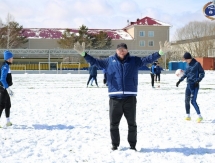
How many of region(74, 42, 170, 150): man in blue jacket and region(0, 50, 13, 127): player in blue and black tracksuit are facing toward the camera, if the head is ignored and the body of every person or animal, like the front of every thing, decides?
1

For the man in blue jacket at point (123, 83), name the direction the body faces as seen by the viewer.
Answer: toward the camera

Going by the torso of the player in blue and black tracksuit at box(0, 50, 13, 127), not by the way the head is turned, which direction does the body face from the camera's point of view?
to the viewer's right

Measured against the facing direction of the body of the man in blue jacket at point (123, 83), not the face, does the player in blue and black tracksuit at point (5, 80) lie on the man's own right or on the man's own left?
on the man's own right

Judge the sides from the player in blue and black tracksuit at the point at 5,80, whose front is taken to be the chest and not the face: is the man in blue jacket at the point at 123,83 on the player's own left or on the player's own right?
on the player's own right

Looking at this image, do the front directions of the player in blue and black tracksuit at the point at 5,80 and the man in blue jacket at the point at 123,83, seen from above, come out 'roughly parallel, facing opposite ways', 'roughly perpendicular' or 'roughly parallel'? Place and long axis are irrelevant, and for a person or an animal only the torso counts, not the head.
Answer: roughly perpendicular
